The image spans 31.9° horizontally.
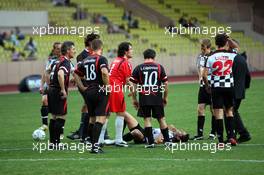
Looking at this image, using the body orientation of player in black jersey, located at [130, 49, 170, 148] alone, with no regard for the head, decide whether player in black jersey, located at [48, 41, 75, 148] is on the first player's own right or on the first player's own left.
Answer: on the first player's own left

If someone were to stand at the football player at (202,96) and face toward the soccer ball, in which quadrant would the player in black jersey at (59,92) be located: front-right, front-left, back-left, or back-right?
front-left

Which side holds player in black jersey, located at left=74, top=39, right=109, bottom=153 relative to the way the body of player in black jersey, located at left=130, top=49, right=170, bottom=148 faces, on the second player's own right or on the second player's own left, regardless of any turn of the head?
on the second player's own left

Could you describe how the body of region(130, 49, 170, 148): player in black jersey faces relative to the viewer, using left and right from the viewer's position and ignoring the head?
facing away from the viewer

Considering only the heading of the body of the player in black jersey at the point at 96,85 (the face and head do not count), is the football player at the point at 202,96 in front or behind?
in front

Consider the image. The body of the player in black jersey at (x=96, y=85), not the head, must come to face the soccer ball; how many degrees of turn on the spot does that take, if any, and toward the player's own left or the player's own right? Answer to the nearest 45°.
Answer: approximately 90° to the player's own left

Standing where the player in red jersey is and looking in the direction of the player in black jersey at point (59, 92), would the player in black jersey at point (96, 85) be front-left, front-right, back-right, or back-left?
front-left

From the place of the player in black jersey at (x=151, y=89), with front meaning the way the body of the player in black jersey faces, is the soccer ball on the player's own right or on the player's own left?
on the player's own left

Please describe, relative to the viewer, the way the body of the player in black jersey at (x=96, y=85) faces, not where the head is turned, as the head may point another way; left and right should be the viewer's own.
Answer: facing away from the viewer and to the right of the viewer

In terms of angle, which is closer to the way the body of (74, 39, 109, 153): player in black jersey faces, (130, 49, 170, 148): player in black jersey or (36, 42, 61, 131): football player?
the player in black jersey

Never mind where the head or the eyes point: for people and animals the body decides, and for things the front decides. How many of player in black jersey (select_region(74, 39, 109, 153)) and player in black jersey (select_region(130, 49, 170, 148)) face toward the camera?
0

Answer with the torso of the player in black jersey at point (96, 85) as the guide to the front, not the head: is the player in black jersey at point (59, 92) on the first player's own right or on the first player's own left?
on the first player's own left
